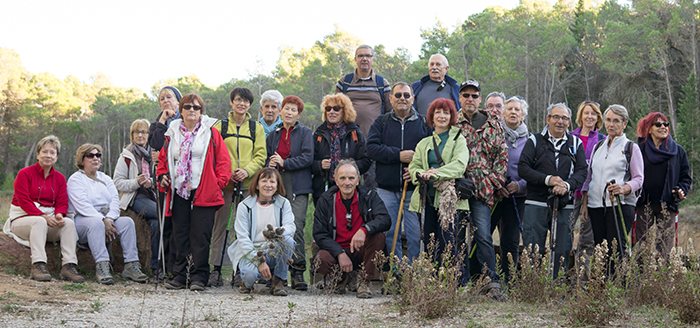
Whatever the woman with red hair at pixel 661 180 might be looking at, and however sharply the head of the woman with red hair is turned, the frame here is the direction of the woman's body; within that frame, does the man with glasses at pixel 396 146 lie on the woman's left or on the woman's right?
on the woman's right

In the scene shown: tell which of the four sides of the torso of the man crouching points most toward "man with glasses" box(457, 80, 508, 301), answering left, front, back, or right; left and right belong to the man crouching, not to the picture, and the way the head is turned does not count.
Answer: left

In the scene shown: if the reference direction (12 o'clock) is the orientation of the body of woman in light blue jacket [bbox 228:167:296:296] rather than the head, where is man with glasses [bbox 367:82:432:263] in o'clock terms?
The man with glasses is roughly at 9 o'clock from the woman in light blue jacket.

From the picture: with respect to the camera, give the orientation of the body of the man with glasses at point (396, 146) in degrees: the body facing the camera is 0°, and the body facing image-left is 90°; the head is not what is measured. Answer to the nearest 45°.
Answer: approximately 0°

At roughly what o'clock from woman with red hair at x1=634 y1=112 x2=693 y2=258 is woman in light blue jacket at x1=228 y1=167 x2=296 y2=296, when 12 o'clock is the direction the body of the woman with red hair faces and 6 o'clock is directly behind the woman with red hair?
The woman in light blue jacket is roughly at 2 o'clock from the woman with red hair.

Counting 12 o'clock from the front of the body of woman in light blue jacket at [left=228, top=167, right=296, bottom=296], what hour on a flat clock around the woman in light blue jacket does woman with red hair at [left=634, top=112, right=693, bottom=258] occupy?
The woman with red hair is roughly at 9 o'clock from the woman in light blue jacket.

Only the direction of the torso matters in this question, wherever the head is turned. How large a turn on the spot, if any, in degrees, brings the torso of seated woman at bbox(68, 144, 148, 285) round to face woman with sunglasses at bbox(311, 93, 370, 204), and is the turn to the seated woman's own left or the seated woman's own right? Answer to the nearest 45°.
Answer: approximately 45° to the seated woman's own left

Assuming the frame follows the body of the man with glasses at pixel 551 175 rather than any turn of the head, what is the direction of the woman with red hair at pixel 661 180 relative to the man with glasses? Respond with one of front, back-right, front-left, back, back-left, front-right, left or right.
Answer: back-left

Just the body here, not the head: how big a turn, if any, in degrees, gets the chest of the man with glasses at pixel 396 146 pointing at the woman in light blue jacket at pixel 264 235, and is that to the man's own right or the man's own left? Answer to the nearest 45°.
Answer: approximately 90° to the man's own right
